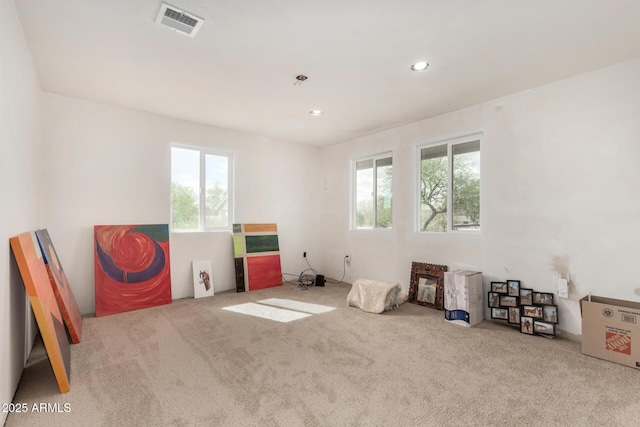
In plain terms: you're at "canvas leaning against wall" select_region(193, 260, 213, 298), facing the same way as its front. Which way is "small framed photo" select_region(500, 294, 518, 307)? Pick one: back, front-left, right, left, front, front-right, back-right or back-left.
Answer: front

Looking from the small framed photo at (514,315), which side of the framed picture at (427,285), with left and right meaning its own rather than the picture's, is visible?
left

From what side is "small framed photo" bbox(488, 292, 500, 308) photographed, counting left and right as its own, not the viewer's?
front

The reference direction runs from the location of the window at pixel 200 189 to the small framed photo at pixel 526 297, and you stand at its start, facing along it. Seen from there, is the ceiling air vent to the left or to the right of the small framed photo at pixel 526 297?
right

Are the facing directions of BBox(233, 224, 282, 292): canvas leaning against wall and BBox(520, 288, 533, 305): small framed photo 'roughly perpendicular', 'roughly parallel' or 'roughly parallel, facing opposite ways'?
roughly perpendicular

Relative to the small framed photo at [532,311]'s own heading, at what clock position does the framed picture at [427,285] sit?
The framed picture is roughly at 2 o'clock from the small framed photo.

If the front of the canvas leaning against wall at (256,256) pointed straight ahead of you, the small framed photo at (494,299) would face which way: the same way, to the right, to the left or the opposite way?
to the right

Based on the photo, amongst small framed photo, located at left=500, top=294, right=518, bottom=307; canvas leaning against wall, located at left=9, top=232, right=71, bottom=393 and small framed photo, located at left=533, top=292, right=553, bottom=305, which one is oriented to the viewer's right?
the canvas leaning against wall

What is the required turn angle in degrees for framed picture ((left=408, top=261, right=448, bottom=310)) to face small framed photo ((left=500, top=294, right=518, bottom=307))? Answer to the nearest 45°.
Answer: approximately 90° to its left

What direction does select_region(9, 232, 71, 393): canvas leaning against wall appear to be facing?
to the viewer's right

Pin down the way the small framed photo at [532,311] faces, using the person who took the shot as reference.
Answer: facing the viewer and to the left of the viewer

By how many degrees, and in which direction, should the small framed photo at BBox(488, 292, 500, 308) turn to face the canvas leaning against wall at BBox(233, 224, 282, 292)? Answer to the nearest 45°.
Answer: approximately 90° to its right

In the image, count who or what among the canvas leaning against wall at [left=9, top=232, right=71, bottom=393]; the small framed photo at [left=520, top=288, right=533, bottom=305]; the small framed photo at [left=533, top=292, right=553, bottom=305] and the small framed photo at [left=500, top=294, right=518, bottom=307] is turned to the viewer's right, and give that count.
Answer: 1
